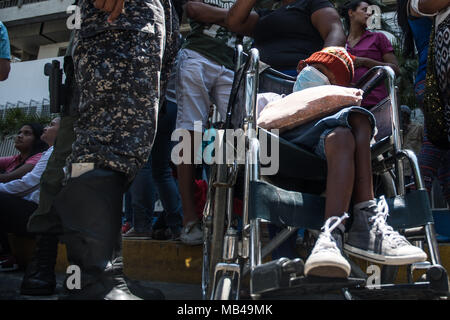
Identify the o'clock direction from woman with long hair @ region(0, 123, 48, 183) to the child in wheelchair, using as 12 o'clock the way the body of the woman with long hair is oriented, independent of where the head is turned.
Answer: The child in wheelchair is roughly at 10 o'clock from the woman with long hair.

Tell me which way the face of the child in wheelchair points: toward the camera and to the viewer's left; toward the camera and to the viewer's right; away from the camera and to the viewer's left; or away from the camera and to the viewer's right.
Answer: toward the camera and to the viewer's left

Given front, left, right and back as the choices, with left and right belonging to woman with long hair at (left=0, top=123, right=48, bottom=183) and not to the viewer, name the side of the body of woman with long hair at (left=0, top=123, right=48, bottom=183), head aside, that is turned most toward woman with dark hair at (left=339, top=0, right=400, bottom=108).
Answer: left

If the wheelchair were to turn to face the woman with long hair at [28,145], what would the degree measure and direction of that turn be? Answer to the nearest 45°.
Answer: approximately 135° to its right

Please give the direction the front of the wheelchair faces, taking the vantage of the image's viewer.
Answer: facing the viewer

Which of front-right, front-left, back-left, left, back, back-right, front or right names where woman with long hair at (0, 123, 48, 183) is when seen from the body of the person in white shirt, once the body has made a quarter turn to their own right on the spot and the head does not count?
front

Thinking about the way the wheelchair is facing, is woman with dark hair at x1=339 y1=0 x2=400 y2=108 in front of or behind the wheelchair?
behind

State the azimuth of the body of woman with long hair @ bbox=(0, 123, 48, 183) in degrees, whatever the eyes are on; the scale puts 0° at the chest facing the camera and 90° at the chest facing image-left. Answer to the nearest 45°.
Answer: approximately 45°
